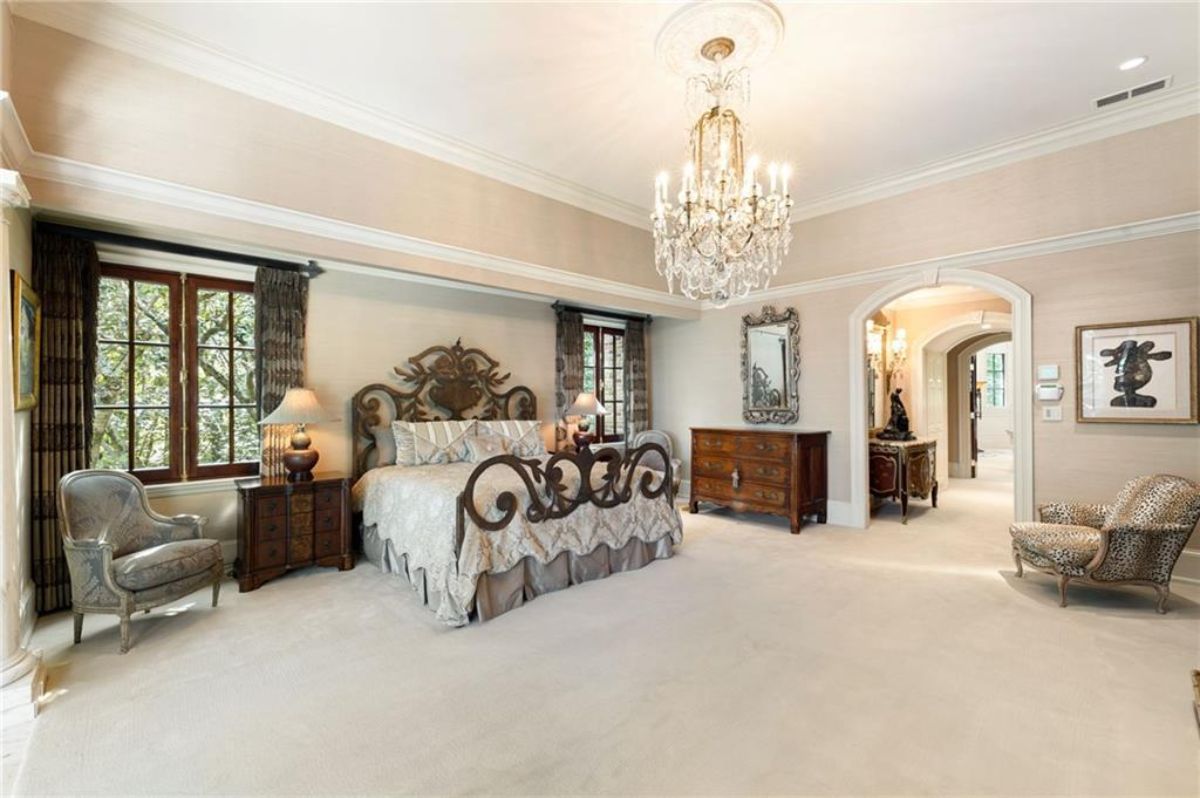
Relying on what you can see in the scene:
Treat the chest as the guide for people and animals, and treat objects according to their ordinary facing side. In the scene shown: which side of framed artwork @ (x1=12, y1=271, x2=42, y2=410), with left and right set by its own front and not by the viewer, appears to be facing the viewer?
right

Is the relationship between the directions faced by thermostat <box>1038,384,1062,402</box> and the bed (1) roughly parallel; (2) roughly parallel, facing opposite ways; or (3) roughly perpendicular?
roughly perpendicular

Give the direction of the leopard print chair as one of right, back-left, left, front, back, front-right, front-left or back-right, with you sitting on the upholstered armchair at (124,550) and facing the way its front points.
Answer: front

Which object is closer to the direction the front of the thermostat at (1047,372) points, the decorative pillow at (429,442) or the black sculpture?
the decorative pillow

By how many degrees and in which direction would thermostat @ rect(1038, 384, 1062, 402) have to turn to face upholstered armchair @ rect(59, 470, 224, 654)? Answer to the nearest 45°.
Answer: approximately 45° to its right

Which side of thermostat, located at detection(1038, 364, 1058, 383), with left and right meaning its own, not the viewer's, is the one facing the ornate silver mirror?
right

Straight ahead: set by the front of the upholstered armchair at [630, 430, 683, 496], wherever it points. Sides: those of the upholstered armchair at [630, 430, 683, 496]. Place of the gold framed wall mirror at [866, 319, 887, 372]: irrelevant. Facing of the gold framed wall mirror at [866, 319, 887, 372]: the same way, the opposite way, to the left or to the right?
to the left

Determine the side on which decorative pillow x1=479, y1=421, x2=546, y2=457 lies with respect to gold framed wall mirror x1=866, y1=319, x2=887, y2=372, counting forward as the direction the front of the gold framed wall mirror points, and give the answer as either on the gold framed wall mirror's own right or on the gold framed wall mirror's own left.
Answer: on the gold framed wall mirror's own right

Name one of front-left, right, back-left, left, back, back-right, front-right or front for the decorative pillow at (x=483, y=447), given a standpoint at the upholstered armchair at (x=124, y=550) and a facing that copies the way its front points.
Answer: front-left

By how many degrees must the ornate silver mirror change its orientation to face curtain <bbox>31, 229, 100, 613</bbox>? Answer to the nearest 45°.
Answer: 0° — it already faces it

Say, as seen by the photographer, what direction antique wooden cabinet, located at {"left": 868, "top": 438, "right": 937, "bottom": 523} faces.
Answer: facing the viewer and to the right of the viewer

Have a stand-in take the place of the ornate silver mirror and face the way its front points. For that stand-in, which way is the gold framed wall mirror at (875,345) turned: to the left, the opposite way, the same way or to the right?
to the left

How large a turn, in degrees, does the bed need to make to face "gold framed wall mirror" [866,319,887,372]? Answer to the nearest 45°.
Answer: approximately 90° to its left

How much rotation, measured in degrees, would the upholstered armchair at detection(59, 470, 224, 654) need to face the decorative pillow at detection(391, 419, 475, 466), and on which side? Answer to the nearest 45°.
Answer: approximately 45° to its left

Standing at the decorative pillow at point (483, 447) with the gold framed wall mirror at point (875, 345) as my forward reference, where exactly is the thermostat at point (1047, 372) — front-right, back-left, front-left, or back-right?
front-right

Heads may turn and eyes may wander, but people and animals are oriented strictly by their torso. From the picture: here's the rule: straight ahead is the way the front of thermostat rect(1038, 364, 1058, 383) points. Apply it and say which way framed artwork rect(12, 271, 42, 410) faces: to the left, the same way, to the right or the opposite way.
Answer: the opposite way

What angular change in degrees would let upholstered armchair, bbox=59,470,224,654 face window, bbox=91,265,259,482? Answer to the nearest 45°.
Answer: approximately 135° to its left

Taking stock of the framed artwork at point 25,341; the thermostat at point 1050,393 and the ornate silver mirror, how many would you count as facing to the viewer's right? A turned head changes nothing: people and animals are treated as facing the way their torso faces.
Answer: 1

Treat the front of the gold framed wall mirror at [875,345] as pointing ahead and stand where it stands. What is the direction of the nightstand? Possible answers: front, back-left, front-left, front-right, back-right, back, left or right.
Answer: right
